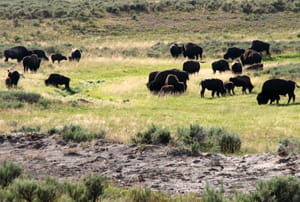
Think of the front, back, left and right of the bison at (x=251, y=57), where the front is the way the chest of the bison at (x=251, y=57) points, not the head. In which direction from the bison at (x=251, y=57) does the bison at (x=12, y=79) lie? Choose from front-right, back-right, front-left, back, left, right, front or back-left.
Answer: front-left

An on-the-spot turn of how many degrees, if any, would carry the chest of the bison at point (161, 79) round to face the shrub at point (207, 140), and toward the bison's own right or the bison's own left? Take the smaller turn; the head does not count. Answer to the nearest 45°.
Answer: approximately 90° to the bison's own left

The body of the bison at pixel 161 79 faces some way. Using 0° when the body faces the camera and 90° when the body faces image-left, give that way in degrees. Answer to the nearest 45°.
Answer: approximately 90°

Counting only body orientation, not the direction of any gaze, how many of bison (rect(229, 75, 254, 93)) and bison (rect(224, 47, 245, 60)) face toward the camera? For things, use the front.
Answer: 0

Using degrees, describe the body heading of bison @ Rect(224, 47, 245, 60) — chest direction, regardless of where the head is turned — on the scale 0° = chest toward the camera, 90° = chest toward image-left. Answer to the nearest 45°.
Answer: approximately 90°
